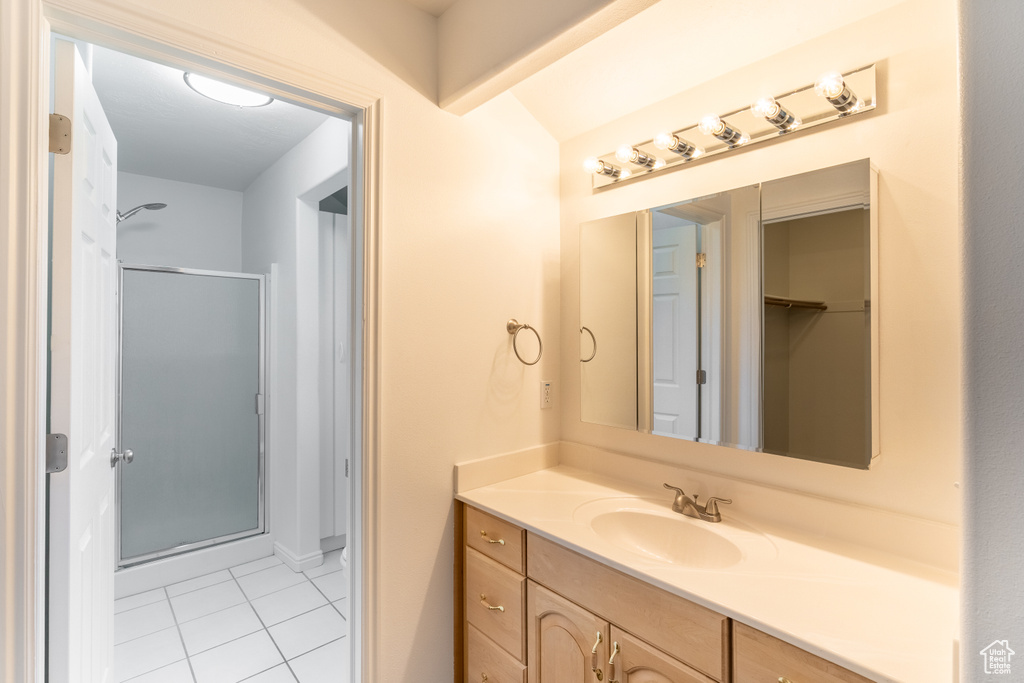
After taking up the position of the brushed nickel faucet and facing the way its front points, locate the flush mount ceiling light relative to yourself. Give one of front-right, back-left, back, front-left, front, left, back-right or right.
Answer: front-right

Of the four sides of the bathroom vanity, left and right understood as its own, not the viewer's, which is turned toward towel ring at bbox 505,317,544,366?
right

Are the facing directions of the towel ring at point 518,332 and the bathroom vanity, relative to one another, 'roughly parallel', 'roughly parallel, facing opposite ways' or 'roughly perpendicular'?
roughly perpendicular

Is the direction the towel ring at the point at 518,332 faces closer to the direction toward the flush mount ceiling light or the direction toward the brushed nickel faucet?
the brushed nickel faucet

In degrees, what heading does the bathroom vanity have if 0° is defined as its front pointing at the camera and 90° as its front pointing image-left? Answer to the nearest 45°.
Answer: approximately 45°

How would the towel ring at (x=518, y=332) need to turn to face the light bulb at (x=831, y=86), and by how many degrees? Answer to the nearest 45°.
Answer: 0° — it already faces it
